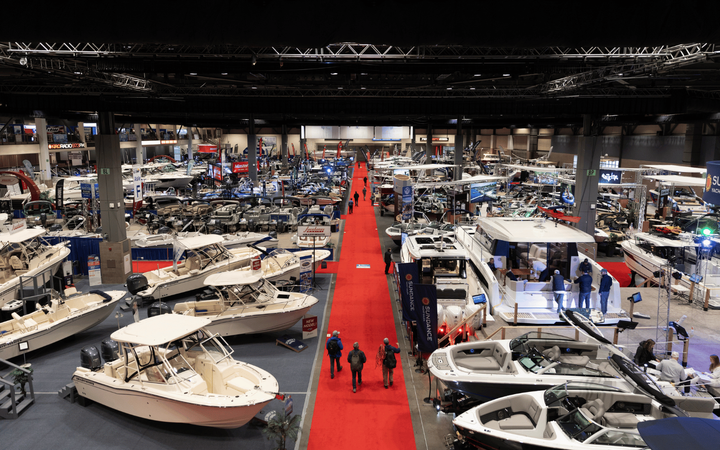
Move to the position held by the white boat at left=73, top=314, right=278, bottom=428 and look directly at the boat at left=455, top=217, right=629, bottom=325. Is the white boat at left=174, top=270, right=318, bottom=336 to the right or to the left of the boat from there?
left

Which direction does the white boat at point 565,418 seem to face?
to the viewer's left

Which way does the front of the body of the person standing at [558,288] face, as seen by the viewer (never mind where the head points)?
away from the camera

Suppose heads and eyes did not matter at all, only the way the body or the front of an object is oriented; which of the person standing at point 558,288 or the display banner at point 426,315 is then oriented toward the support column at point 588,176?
the person standing

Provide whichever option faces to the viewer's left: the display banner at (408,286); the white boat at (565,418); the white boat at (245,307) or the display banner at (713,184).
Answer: the white boat at (565,418)

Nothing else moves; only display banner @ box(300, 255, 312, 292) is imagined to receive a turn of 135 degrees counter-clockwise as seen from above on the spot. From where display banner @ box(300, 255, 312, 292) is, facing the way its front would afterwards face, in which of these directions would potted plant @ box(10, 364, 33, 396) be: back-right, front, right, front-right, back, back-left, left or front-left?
back

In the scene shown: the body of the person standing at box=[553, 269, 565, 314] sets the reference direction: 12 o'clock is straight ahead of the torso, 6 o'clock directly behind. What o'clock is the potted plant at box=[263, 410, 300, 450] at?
The potted plant is roughly at 7 o'clock from the person standing.

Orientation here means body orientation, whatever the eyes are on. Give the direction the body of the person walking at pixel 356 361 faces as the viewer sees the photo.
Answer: away from the camera

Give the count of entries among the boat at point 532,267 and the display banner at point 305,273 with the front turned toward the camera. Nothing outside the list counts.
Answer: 1

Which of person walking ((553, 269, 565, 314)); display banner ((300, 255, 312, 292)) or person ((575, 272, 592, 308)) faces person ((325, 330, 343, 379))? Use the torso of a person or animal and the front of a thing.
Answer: the display banner
